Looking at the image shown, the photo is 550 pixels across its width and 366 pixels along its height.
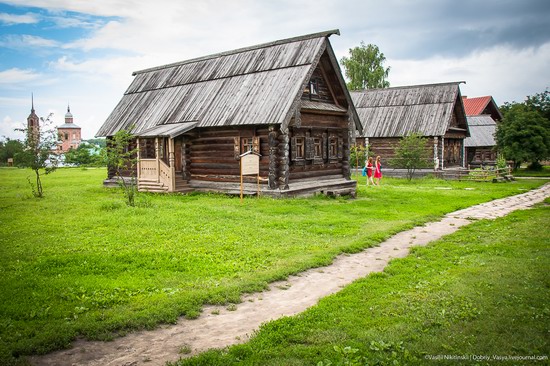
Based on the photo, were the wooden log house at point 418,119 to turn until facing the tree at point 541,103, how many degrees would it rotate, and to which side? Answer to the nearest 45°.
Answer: approximately 90° to its left

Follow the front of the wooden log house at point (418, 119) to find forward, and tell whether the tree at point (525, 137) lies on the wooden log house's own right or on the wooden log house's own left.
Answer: on the wooden log house's own left

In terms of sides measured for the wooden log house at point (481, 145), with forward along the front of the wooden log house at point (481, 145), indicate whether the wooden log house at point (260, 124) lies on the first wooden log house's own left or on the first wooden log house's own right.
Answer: on the first wooden log house's own right

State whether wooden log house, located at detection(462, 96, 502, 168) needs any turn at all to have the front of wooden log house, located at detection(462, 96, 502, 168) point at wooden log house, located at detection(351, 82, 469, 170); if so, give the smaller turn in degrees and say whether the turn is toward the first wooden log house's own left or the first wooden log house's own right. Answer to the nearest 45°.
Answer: approximately 45° to the first wooden log house's own right

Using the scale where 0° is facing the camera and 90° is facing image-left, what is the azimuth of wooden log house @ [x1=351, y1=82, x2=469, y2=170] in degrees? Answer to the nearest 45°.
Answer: approximately 315°

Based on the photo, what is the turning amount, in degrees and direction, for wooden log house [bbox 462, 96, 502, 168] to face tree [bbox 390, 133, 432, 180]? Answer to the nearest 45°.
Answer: approximately 45° to its right

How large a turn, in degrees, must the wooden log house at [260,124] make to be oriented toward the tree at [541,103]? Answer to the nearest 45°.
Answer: approximately 90° to its left

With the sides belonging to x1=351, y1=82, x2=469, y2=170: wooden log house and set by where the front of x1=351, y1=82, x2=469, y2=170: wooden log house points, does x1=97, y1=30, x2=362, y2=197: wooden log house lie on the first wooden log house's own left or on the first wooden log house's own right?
on the first wooden log house's own right

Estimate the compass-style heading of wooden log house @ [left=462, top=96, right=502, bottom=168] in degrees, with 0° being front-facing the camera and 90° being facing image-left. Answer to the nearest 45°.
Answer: approximately 315°
